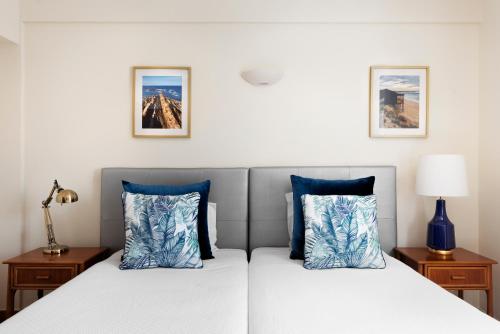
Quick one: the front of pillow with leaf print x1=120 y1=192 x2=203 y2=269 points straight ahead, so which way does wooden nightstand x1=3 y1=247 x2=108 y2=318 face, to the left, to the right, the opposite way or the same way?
the same way

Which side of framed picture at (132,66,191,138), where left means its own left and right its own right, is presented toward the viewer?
front

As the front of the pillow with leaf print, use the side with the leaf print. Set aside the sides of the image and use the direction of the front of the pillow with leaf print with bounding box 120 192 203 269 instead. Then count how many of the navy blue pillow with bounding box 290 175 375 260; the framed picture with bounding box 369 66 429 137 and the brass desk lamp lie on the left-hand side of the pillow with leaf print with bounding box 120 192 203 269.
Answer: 2

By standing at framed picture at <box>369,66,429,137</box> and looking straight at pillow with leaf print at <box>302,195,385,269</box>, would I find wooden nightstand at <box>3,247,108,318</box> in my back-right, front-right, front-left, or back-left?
front-right

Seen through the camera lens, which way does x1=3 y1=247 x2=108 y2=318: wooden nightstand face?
facing the viewer

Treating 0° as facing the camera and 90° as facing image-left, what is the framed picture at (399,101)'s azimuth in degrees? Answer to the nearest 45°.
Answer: approximately 0°

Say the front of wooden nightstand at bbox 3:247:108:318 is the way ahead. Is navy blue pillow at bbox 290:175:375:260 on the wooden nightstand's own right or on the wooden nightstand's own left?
on the wooden nightstand's own left

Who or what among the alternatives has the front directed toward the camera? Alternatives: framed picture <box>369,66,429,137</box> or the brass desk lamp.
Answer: the framed picture

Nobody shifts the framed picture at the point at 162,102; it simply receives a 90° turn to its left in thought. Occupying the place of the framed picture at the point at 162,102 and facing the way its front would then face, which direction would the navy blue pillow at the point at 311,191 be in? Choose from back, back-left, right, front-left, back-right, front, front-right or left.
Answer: front-right

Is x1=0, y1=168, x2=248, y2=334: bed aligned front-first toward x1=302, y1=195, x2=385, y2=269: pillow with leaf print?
no

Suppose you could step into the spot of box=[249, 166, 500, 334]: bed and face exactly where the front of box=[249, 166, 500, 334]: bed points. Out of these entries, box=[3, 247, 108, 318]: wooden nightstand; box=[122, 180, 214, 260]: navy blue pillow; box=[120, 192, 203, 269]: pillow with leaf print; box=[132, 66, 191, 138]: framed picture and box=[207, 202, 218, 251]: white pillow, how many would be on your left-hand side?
0

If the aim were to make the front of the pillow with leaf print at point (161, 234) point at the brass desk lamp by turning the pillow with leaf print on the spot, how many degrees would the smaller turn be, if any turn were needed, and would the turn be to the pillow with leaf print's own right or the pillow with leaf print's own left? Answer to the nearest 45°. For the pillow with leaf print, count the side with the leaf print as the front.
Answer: approximately 135° to the pillow with leaf print's own right
